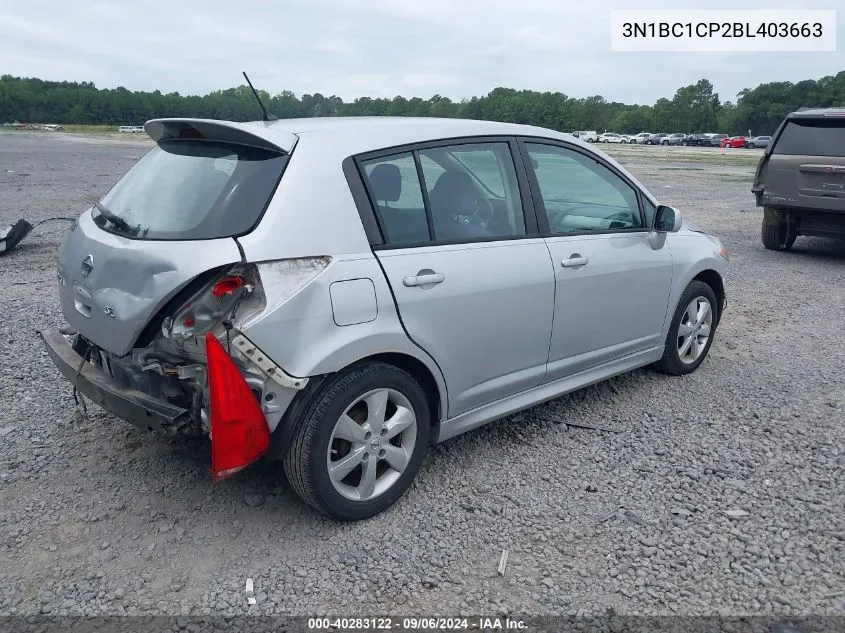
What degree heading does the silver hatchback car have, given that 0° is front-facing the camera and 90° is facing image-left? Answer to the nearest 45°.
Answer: approximately 225°

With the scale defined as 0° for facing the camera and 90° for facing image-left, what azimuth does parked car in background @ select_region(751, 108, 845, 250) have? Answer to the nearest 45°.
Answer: approximately 180°
